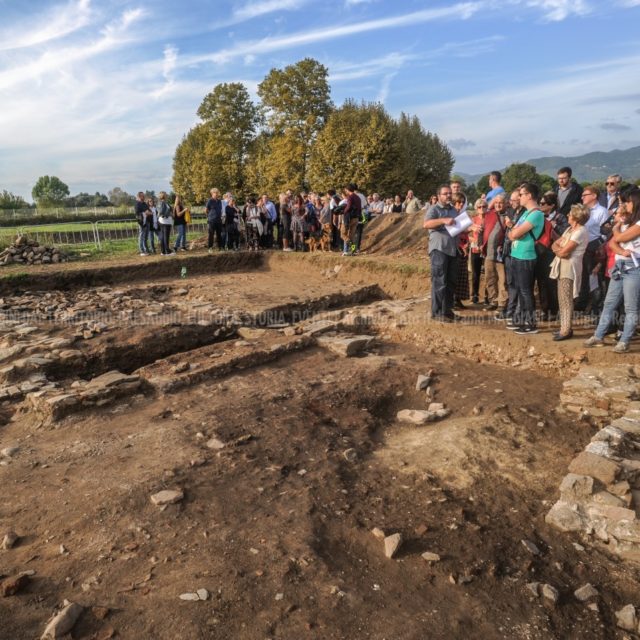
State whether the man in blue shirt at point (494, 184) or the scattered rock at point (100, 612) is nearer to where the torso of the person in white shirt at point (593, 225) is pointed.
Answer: the scattered rock

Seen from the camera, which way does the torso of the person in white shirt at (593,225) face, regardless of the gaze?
to the viewer's left

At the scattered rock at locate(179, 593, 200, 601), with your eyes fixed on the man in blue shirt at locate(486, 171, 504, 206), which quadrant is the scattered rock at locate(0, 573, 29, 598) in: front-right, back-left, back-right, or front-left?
back-left

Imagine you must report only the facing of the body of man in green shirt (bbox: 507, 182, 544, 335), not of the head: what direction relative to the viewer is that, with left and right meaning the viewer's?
facing to the left of the viewer

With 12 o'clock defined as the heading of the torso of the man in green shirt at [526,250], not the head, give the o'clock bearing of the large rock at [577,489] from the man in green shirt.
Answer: The large rock is roughly at 9 o'clock from the man in green shirt.

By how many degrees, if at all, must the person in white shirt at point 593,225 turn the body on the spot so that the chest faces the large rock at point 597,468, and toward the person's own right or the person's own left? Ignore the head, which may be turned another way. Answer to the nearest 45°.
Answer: approximately 90° to the person's own left
